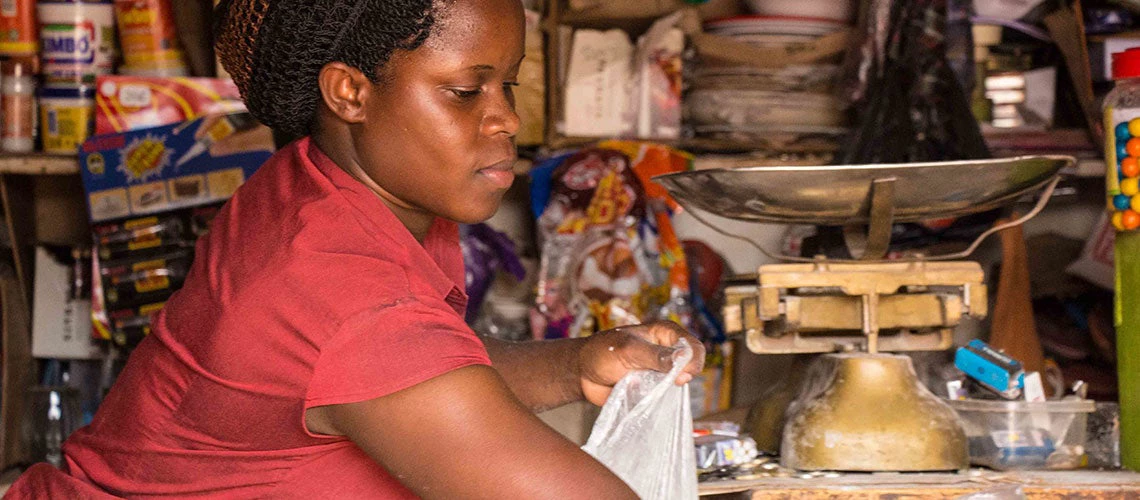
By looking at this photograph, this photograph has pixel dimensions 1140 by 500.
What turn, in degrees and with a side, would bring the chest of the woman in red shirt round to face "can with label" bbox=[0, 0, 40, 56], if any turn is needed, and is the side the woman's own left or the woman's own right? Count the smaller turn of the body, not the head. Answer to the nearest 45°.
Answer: approximately 90° to the woman's own left

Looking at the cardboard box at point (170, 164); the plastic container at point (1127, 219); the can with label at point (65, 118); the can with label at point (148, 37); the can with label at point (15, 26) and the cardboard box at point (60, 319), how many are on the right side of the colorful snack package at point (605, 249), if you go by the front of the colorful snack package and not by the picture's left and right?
5

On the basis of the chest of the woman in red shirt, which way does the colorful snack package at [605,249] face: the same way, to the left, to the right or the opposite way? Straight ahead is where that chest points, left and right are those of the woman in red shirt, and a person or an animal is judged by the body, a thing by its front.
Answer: to the right

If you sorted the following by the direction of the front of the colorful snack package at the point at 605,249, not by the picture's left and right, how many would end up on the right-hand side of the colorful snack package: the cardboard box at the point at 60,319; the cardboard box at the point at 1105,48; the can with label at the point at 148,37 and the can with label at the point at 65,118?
3

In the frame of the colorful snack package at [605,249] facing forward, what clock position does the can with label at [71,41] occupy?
The can with label is roughly at 3 o'clock from the colorful snack package.

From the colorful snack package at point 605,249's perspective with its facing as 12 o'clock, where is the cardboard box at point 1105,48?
The cardboard box is roughly at 9 o'clock from the colorful snack package.

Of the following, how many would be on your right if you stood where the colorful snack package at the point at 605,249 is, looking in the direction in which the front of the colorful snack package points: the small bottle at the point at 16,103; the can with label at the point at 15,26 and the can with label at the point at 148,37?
3

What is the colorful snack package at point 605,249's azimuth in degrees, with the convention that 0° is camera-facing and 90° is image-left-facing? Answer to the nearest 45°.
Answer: approximately 0°

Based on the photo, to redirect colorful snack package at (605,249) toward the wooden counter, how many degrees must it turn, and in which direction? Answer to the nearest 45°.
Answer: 0° — it already faces it

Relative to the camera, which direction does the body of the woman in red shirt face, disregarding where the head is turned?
to the viewer's right

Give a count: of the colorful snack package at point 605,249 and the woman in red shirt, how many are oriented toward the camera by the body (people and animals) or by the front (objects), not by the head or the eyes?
1
